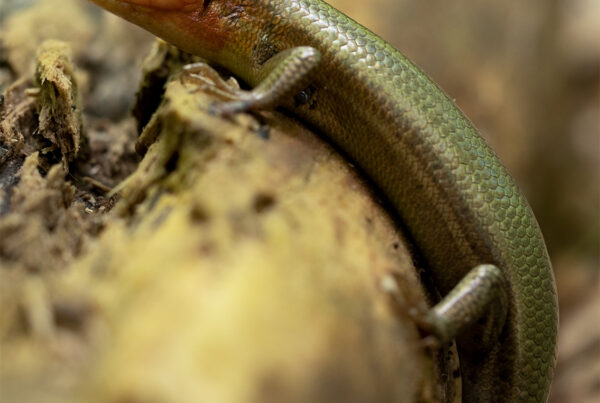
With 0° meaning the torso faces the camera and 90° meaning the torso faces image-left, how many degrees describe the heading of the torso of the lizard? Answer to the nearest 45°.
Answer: approximately 90°
